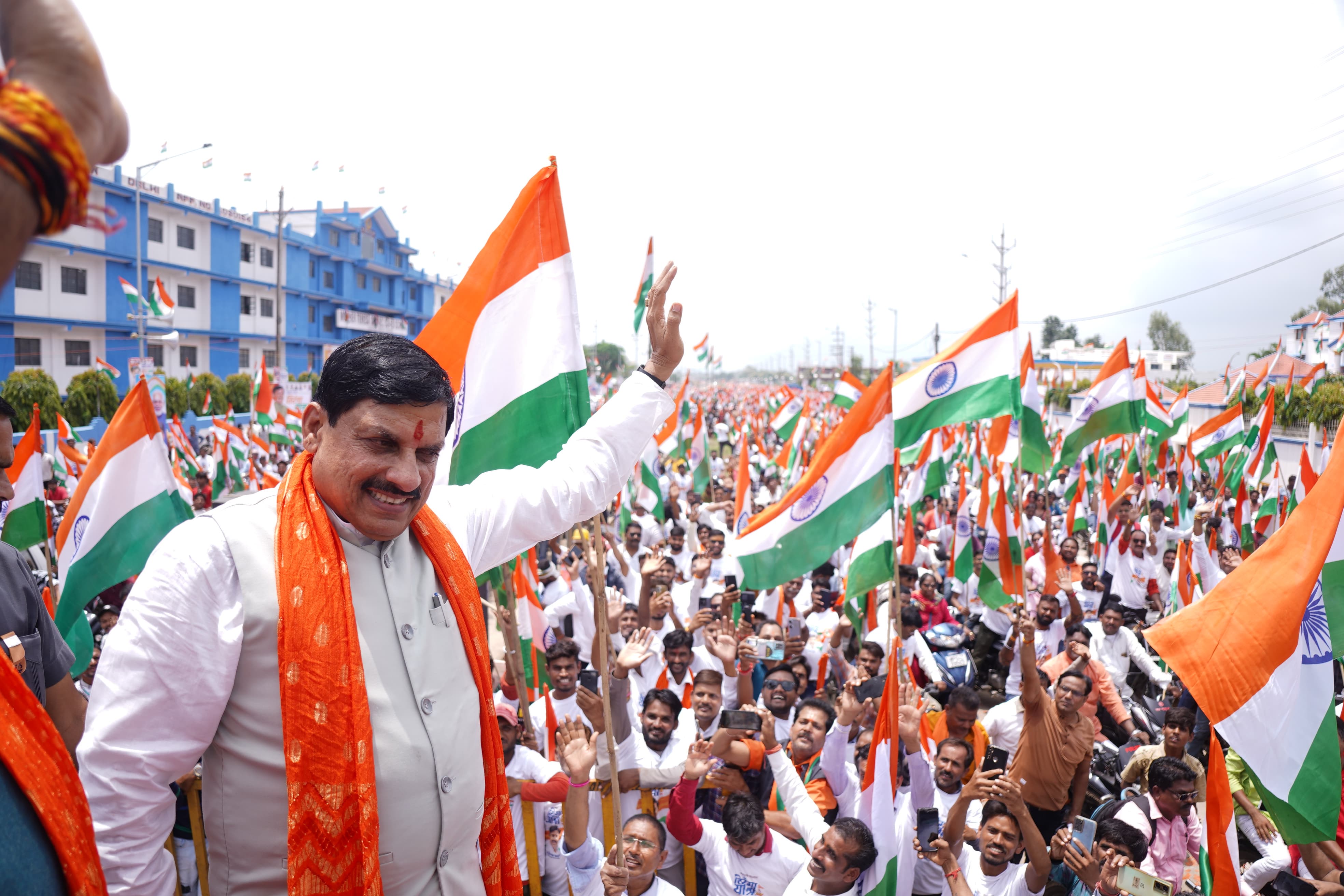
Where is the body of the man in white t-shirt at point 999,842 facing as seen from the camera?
toward the camera

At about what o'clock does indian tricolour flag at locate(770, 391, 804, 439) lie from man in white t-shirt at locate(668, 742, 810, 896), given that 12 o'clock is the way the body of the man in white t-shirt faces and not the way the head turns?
The indian tricolour flag is roughly at 6 o'clock from the man in white t-shirt.

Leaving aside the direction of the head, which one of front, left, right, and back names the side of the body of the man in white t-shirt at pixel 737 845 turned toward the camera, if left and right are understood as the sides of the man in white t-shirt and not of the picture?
front

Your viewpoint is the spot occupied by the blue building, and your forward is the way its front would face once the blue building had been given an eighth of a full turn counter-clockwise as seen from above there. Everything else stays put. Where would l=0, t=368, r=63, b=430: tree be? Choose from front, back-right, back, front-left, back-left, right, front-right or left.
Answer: right

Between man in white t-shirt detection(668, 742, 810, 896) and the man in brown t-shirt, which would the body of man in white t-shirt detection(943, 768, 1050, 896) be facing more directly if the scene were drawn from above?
the man in white t-shirt

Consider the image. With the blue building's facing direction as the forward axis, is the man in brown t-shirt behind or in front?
in front

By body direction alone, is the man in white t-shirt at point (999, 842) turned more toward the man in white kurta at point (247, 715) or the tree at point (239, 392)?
the man in white kurta

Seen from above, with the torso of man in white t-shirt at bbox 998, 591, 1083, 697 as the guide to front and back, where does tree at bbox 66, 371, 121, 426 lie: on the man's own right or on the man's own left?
on the man's own right

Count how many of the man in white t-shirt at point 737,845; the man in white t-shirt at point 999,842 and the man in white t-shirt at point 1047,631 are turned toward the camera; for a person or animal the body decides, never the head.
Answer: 3

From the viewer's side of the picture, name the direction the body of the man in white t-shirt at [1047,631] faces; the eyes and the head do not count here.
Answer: toward the camera

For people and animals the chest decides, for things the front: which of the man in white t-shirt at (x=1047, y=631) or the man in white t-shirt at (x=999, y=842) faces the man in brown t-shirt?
the man in white t-shirt at (x=1047, y=631)
